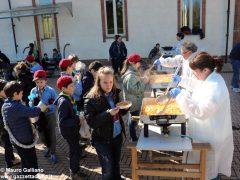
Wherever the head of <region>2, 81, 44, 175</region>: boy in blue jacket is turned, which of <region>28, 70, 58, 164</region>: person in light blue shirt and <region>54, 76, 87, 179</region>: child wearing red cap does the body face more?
the person in light blue shirt

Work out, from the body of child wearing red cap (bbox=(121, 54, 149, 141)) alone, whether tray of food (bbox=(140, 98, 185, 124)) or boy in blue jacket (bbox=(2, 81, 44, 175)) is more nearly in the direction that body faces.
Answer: the tray of food

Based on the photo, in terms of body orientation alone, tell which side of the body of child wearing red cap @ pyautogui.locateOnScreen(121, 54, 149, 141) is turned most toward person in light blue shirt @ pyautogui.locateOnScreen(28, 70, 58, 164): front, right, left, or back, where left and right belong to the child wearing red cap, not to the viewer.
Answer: back

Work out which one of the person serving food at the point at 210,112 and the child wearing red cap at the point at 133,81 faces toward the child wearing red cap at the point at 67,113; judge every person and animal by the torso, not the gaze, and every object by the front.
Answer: the person serving food

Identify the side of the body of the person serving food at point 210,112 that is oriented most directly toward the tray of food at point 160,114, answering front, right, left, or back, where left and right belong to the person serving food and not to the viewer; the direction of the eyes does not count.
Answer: front

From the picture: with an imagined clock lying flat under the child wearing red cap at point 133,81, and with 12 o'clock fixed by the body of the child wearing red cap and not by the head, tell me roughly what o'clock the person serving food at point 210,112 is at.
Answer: The person serving food is roughly at 2 o'clock from the child wearing red cap.

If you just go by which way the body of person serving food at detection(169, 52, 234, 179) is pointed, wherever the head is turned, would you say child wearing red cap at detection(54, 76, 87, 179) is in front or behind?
in front

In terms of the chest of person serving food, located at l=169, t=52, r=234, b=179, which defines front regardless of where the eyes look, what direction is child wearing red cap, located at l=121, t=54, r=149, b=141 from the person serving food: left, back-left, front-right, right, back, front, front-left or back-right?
front-right

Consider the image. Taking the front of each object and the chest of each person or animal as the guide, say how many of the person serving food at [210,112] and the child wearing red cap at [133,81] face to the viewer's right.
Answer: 1

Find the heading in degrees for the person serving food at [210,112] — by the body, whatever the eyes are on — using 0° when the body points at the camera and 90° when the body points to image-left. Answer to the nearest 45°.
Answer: approximately 90°

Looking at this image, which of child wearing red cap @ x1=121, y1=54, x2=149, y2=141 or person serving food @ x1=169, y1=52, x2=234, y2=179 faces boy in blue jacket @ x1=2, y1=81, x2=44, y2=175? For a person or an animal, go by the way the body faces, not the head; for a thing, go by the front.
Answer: the person serving food

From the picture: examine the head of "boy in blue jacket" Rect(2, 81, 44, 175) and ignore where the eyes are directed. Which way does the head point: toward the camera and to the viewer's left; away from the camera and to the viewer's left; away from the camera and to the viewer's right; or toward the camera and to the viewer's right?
away from the camera and to the viewer's right

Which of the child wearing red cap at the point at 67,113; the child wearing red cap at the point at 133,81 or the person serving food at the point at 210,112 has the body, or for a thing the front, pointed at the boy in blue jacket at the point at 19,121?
the person serving food

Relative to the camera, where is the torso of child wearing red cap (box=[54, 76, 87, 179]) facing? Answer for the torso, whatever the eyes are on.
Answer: to the viewer's right

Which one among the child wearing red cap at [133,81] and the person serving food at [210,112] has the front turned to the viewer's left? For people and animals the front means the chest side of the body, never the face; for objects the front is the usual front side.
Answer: the person serving food

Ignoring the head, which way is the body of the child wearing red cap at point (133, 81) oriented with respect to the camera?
to the viewer's right
